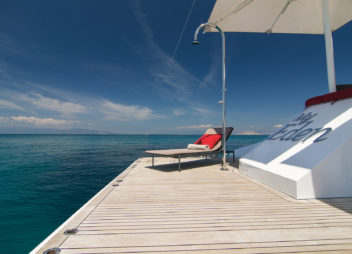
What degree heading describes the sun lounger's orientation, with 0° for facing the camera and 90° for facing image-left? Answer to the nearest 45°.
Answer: approximately 45°
